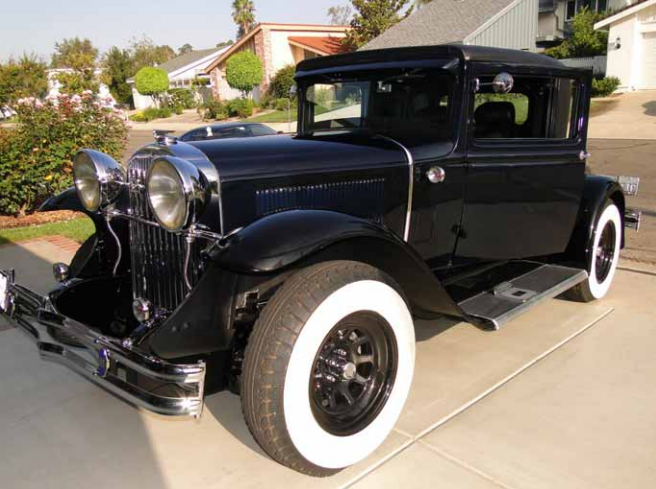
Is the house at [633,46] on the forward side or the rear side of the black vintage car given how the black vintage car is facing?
on the rear side

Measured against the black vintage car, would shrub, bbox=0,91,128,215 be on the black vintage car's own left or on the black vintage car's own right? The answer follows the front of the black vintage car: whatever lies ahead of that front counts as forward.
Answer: on the black vintage car's own right

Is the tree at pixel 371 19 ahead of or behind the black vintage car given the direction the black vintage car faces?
behind

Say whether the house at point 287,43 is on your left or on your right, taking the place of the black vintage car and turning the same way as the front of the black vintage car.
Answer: on your right

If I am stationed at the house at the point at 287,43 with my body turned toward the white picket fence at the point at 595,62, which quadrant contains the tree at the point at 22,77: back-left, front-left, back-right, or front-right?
back-right

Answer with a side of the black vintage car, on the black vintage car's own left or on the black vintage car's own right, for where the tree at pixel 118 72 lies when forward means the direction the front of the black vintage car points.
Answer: on the black vintage car's own right

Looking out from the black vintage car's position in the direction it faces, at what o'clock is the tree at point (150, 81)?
The tree is roughly at 4 o'clock from the black vintage car.

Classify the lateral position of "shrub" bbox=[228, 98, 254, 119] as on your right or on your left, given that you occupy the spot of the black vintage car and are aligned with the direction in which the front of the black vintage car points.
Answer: on your right

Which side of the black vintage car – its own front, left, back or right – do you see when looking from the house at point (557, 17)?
back

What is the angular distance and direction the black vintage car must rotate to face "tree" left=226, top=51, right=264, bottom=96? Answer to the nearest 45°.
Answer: approximately 135° to its right

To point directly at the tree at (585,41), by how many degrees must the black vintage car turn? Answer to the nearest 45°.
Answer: approximately 180°
